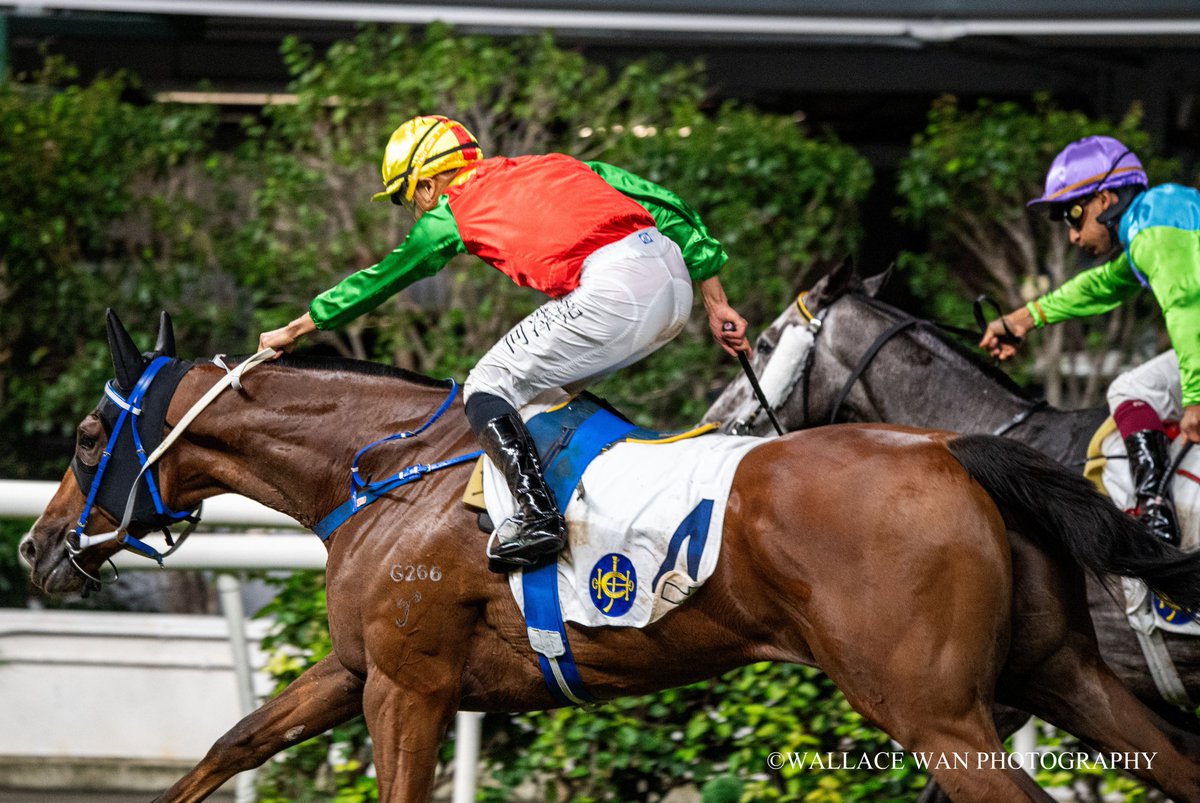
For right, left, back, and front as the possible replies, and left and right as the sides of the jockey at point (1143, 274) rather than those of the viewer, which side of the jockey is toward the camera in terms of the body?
left

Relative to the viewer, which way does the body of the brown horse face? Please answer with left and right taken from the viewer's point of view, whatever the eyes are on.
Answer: facing to the left of the viewer

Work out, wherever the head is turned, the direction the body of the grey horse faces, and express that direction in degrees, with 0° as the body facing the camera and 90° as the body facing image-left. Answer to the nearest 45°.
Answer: approximately 90°

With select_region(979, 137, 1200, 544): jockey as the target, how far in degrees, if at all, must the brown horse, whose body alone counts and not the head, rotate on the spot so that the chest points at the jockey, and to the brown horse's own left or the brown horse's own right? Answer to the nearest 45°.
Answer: approximately 135° to the brown horse's own right

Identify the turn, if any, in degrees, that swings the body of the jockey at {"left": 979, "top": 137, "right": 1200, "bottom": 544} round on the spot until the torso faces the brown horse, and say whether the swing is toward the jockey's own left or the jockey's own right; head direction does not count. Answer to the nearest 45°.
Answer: approximately 45° to the jockey's own left

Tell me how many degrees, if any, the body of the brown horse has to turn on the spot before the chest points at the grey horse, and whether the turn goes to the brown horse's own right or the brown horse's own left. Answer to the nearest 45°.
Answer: approximately 90° to the brown horse's own right

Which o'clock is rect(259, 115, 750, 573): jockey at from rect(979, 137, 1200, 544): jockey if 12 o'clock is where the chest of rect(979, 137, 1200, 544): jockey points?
rect(259, 115, 750, 573): jockey is roughly at 11 o'clock from rect(979, 137, 1200, 544): jockey.
